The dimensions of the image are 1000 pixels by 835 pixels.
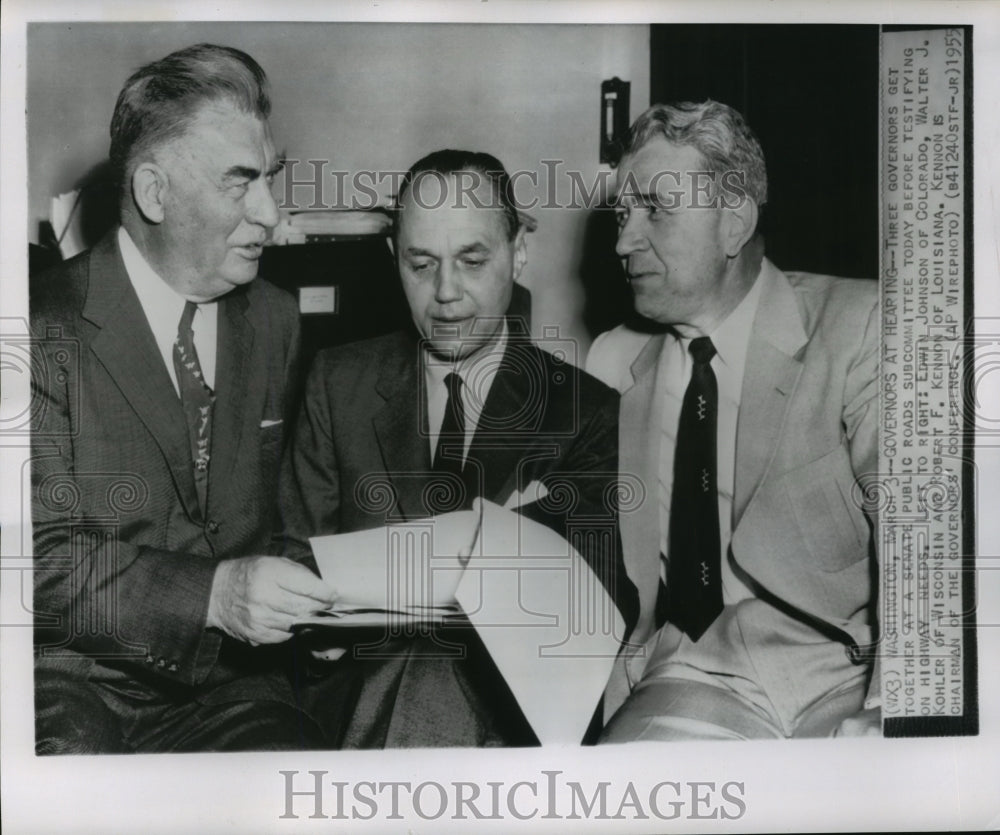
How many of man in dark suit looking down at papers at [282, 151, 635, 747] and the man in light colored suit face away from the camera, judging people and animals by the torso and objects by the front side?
0

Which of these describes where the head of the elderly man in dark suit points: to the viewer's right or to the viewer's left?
to the viewer's right

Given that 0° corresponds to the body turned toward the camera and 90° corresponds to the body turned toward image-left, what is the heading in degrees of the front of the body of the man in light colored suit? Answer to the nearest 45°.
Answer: approximately 45°

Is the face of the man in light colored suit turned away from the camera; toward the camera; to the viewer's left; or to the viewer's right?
to the viewer's left

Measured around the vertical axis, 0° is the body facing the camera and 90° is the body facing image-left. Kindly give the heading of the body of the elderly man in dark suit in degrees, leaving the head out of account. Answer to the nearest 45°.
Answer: approximately 315°

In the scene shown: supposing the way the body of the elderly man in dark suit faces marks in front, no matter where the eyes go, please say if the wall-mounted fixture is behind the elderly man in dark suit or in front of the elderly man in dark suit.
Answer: in front

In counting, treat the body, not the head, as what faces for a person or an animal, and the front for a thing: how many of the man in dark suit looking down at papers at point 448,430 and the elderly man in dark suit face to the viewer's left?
0

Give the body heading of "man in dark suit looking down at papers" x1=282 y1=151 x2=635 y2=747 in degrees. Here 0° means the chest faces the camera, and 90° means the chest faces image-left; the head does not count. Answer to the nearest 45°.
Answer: approximately 0°
